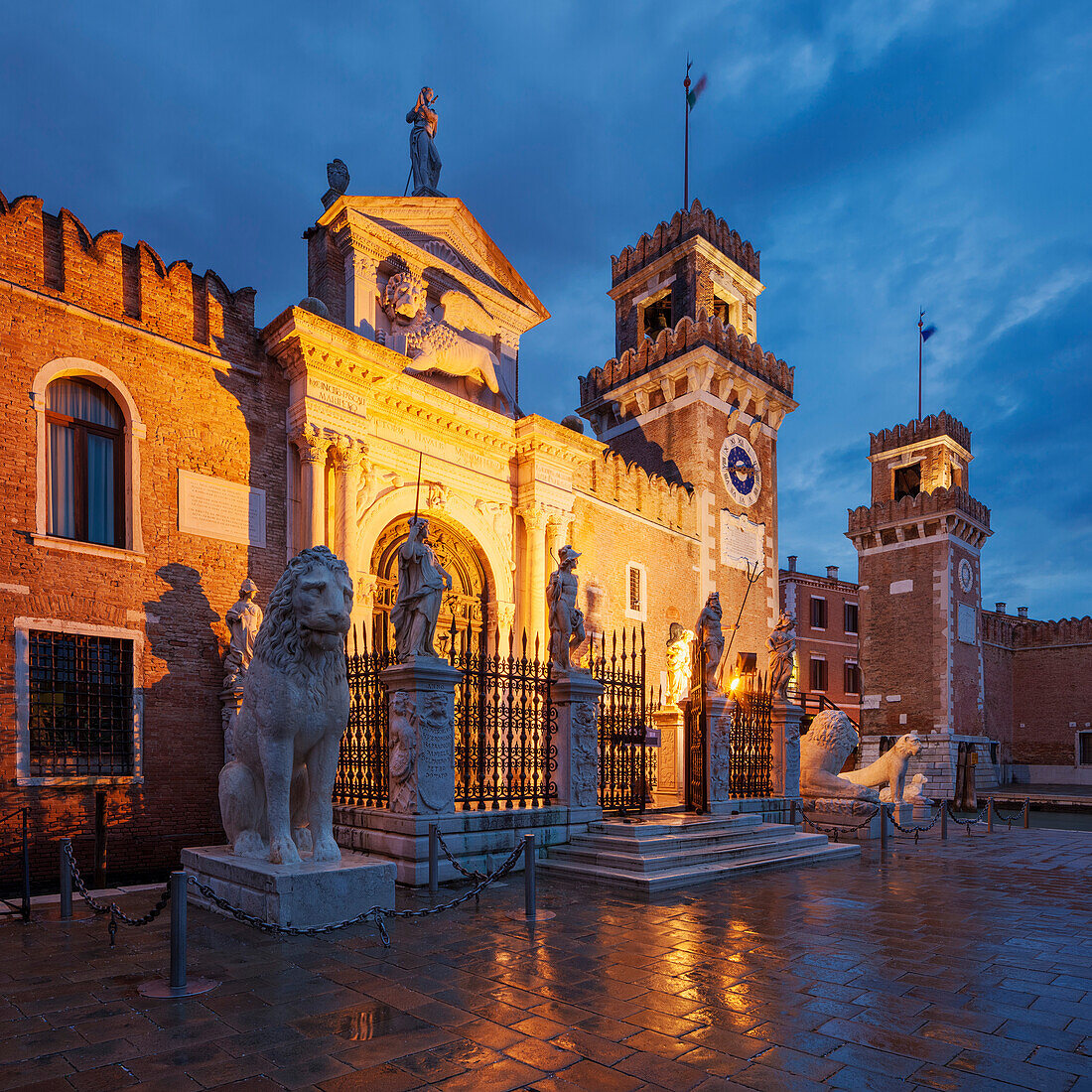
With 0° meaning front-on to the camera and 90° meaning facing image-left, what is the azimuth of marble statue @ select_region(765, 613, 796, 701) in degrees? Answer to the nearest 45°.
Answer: approximately 315°

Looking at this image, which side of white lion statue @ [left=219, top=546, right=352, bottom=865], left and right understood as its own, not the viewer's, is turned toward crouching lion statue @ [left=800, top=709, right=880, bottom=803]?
left

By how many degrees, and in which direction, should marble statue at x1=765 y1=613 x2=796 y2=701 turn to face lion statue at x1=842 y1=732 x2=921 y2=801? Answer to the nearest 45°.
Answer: approximately 90° to its left

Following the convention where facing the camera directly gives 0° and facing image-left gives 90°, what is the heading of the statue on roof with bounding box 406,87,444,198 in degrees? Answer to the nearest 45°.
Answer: approximately 315°

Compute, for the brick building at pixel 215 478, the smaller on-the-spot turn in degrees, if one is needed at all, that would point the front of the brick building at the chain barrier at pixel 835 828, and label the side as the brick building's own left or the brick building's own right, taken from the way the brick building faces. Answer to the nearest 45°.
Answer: approximately 45° to the brick building's own left

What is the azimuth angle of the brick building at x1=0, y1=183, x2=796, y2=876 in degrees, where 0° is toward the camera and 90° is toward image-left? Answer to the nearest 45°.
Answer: approximately 315°

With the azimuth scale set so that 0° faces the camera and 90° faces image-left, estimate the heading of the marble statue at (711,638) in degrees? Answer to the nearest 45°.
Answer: approximately 315°

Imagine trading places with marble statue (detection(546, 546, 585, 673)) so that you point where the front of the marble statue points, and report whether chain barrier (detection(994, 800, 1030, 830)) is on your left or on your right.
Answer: on your left
